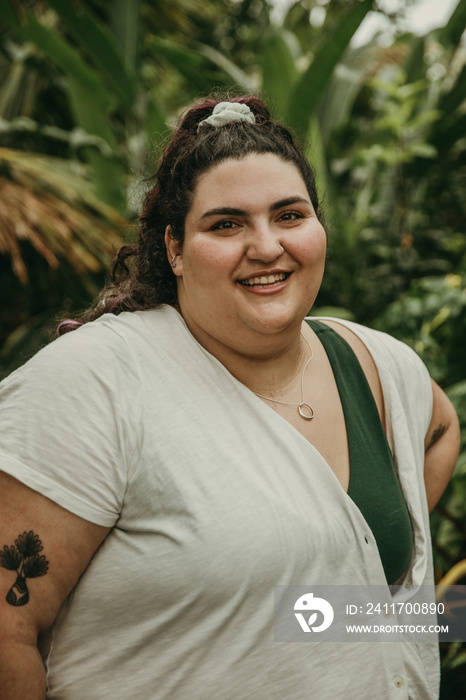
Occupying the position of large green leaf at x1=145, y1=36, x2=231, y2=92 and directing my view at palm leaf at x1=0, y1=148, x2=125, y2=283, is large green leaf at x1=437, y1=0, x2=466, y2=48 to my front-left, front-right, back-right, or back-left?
back-left

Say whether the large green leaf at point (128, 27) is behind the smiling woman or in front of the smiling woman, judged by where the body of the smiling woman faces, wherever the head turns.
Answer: behind

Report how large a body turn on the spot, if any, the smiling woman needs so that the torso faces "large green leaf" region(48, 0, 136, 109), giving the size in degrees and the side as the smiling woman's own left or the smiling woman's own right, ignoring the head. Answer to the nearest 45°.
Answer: approximately 135° to the smiling woman's own left

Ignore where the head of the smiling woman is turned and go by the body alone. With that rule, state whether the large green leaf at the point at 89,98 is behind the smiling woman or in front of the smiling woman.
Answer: behind

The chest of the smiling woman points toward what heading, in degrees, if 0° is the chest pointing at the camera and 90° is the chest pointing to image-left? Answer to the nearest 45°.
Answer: approximately 315°

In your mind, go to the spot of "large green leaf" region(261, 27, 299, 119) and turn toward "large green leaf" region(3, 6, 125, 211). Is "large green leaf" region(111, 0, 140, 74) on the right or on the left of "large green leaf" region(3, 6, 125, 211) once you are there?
right

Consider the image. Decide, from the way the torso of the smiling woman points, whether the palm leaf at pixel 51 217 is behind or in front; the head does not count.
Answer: behind

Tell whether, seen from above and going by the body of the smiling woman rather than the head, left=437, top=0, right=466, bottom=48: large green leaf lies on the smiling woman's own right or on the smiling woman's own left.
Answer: on the smiling woman's own left
